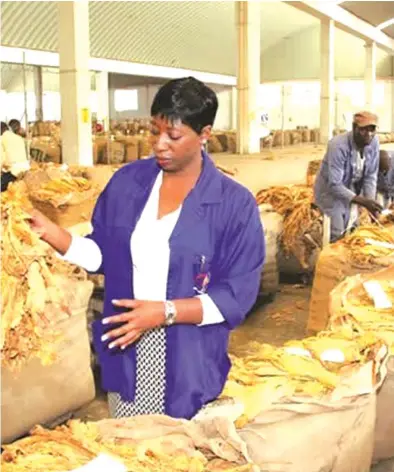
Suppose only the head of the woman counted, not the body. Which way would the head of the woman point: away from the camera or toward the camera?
toward the camera

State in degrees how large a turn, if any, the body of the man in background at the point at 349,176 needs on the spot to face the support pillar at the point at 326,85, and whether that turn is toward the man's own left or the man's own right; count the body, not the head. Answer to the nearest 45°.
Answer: approximately 135° to the man's own left

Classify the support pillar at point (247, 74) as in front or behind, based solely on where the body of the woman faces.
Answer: behind

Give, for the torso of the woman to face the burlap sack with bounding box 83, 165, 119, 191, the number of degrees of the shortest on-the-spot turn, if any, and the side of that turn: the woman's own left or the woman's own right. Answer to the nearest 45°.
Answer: approximately 135° to the woman's own right

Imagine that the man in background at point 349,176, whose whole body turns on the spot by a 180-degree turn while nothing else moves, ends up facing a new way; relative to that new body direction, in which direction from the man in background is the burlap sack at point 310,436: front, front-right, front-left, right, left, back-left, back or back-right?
back-left

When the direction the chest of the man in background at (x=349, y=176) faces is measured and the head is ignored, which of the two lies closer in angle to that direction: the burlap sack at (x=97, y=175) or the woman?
the woman

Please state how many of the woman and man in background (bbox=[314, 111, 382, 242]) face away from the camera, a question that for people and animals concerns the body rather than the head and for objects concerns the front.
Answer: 0

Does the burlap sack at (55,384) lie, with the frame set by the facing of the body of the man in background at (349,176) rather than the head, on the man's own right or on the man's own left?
on the man's own right

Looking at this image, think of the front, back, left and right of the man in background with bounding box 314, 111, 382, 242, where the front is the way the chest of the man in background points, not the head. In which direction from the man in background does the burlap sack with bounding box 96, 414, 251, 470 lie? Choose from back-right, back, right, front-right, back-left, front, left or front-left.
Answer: front-right

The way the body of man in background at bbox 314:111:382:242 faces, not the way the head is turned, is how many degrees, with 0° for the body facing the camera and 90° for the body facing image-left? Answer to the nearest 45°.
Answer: approximately 315°

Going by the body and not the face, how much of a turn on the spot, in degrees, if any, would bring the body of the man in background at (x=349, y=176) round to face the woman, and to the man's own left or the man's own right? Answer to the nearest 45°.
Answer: approximately 45° to the man's own right

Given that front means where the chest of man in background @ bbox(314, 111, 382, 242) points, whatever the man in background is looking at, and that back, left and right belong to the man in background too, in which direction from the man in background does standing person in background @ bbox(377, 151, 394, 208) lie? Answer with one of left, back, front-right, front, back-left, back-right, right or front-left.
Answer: back-left
